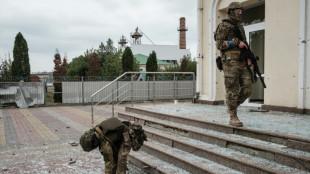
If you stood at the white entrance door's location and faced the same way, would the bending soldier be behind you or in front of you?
in front

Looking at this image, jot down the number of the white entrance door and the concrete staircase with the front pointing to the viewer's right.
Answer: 0

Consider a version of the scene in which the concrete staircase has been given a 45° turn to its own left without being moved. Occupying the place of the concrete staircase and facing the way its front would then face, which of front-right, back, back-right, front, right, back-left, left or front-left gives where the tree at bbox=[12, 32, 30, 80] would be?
back-right

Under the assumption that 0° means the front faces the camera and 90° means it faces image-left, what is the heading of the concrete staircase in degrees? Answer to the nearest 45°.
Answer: approximately 45°

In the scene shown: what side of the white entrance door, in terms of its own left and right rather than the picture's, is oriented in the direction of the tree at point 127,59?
right

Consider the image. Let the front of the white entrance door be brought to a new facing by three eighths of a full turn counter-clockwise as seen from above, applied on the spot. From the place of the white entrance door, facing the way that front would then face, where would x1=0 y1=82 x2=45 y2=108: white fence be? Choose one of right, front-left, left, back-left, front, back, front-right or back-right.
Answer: back

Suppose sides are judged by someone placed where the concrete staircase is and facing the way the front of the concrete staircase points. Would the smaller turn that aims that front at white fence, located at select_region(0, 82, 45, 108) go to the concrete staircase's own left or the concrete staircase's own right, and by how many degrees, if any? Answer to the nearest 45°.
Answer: approximately 90° to the concrete staircase's own right

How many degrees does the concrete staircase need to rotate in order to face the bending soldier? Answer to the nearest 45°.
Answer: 0° — it already faces them

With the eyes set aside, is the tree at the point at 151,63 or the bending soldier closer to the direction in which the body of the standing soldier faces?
the bending soldier

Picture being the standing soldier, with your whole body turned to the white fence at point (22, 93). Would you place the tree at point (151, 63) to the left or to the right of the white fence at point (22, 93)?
right

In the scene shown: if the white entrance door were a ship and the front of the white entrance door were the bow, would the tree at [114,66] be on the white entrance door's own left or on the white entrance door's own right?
on the white entrance door's own right

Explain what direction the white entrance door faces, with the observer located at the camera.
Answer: facing the viewer and to the left of the viewer

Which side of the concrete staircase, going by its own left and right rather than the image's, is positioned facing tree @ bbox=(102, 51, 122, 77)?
right
